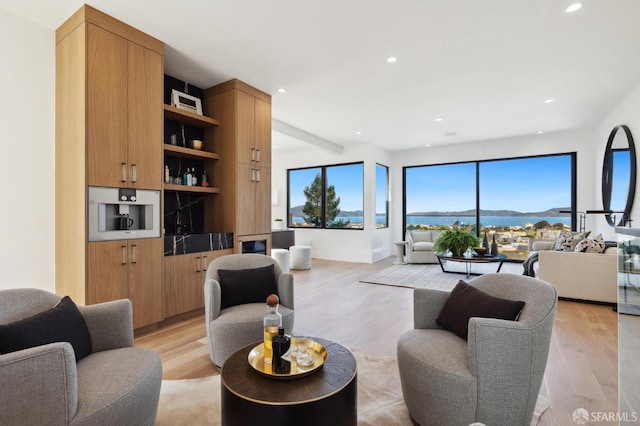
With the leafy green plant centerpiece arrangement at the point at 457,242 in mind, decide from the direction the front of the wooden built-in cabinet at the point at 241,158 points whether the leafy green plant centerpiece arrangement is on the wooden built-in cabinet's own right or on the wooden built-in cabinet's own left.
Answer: on the wooden built-in cabinet's own left

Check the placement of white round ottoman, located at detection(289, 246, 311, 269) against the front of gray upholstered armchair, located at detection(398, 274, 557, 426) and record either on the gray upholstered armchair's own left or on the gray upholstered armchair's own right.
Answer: on the gray upholstered armchair's own right

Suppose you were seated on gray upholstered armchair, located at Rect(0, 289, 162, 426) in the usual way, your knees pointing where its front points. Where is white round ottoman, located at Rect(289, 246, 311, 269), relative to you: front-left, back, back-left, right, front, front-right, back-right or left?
left

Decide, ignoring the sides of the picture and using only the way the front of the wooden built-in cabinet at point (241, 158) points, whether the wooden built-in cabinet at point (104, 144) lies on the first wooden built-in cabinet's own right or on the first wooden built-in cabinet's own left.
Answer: on the first wooden built-in cabinet's own right

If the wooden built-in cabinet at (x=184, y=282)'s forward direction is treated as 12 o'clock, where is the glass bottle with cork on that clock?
The glass bottle with cork is roughly at 1 o'clock from the wooden built-in cabinet.

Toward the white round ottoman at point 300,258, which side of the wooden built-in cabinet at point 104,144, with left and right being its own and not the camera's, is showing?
left

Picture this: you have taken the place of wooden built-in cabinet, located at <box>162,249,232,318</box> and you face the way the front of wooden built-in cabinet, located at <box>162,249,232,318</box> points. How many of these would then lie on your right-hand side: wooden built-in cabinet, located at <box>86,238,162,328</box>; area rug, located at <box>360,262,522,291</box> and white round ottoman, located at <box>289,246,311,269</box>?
1

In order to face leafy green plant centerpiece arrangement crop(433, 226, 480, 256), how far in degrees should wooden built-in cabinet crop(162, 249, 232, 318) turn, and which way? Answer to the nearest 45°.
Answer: approximately 45° to its left

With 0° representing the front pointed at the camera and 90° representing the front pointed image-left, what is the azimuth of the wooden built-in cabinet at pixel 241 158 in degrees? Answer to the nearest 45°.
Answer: approximately 315°

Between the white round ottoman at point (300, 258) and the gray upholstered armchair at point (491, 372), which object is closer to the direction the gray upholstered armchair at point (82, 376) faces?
the gray upholstered armchair

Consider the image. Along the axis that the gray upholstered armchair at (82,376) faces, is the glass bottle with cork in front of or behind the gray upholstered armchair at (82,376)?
in front

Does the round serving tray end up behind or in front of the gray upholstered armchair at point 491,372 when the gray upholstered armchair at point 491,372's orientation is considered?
in front

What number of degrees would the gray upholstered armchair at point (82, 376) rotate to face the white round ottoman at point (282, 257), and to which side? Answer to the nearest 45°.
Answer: approximately 90° to its left

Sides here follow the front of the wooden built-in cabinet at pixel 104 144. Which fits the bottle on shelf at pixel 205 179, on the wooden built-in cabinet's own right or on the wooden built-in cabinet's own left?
on the wooden built-in cabinet's own left

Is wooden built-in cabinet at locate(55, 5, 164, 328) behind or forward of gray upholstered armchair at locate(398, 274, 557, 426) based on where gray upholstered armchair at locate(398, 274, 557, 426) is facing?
forward

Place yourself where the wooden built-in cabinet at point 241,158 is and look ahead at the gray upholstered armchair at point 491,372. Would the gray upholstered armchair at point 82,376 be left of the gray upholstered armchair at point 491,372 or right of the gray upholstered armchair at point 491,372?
right

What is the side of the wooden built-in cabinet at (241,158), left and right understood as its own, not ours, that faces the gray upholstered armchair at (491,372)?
front

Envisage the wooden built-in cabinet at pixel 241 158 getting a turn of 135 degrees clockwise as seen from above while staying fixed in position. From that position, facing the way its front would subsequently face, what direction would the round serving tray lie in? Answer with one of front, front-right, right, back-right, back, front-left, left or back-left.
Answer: left

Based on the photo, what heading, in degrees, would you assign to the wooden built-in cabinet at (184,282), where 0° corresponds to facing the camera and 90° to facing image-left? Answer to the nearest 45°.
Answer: approximately 315°
